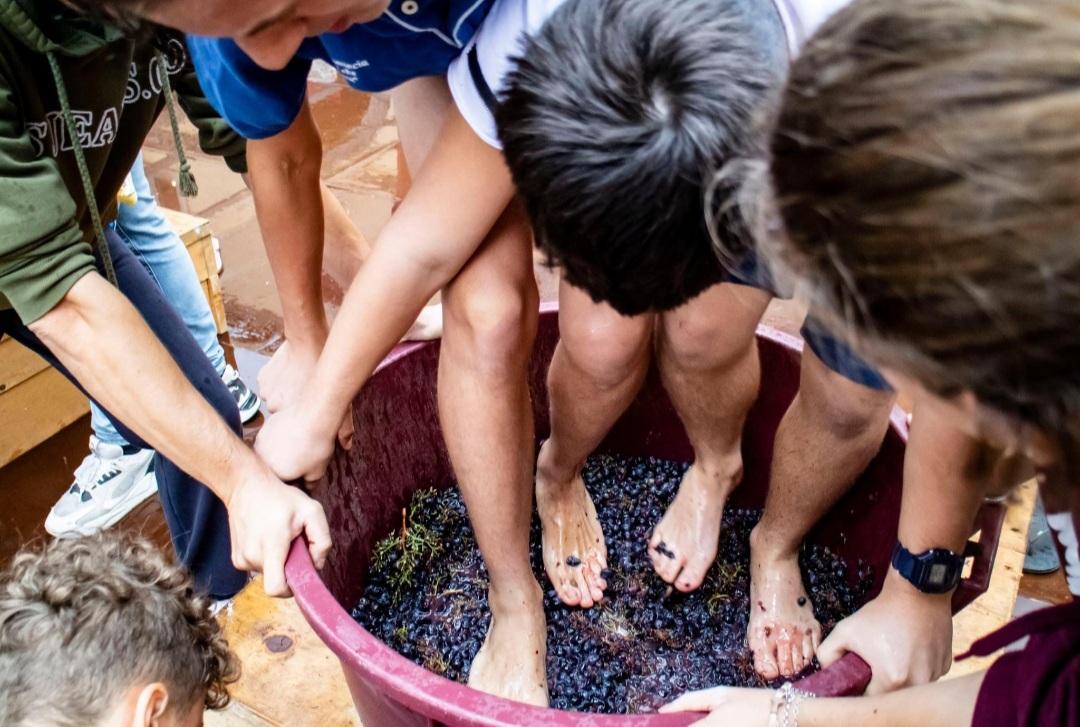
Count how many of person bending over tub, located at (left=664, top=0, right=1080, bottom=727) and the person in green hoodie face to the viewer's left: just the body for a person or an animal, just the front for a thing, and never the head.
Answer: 1

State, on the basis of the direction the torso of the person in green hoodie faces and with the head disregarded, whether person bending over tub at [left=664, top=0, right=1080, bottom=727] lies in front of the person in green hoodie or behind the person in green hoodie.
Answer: in front

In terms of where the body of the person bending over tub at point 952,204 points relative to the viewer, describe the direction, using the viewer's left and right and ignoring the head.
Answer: facing to the left of the viewer

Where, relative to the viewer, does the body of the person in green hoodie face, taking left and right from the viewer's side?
facing the viewer and to the right of the viewer

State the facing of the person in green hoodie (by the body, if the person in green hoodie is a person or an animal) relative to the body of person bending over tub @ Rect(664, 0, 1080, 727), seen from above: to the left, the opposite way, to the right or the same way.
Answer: the opposite way
